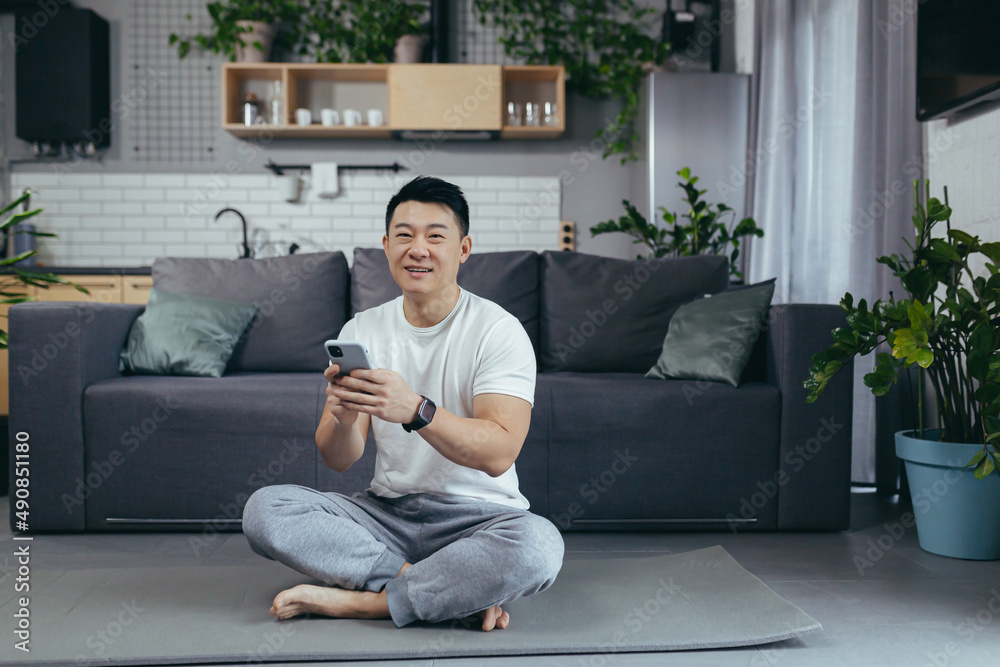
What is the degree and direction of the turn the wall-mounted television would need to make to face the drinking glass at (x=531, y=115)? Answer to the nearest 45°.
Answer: approximately 90° to its right

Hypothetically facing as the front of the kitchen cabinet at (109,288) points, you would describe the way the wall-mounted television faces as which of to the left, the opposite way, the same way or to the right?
to the right

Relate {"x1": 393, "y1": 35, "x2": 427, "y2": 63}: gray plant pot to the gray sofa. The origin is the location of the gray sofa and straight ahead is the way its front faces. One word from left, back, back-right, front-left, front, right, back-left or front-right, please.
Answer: back

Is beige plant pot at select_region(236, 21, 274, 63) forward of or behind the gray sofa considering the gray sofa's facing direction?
behind

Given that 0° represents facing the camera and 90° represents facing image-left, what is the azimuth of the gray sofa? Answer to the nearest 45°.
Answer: approximately 0°

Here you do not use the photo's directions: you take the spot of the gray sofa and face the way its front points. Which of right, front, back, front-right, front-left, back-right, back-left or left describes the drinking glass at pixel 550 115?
back
